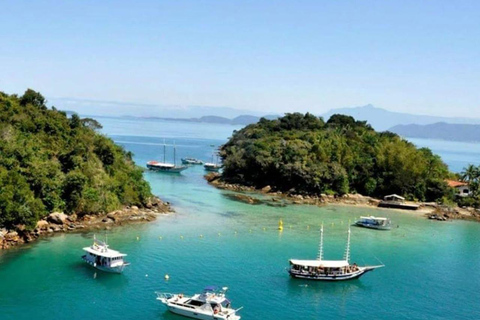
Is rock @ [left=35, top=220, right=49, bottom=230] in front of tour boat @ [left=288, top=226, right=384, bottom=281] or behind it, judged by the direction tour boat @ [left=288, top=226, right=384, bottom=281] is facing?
behind

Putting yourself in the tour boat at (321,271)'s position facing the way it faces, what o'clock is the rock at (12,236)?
The rock is roughly at 6 o'clock from the tour boat.

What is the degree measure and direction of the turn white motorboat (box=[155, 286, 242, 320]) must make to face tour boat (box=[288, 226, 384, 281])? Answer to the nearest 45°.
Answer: approximately 90° to its right

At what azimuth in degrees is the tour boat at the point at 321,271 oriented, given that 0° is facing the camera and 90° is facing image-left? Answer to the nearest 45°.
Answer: approximately 270°

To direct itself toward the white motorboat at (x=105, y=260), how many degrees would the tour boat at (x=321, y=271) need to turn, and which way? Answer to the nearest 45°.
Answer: approximately 180°

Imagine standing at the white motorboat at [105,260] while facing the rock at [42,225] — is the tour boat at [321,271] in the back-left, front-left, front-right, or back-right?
back-right

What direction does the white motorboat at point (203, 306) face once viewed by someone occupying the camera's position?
facing away from the viewer and to the left of the viewer
